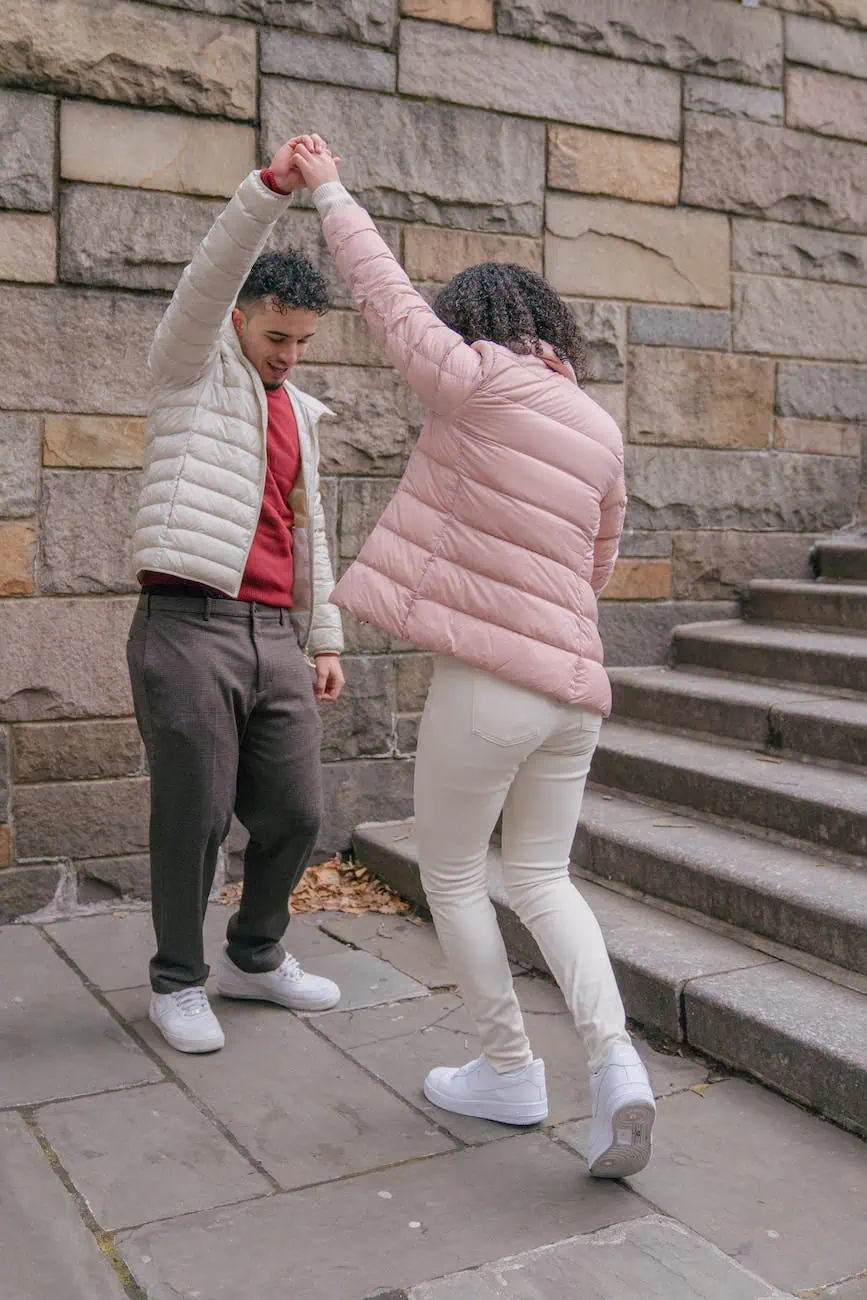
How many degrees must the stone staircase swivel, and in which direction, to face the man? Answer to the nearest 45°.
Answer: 0° — it already faces them

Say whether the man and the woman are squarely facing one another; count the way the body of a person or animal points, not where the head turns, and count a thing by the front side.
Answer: yes

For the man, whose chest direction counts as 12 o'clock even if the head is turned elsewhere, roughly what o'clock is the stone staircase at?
The stone staircase is roughly at 10 o'clock from the man.

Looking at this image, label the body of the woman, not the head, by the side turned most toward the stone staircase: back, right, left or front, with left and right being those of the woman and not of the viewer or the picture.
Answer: right

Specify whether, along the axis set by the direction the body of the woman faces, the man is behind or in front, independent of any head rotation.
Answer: in front

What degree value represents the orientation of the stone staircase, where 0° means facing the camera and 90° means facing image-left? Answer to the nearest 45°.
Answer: approximately 45°

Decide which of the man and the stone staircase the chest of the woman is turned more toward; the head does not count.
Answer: the man

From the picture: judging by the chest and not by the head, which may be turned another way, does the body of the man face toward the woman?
yes

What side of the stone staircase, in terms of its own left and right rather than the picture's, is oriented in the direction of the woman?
front

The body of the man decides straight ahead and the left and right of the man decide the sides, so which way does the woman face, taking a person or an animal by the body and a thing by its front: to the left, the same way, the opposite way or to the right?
the opposite way

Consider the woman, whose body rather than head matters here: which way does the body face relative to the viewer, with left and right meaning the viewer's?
facing away from the viewer and to the left of the viewer

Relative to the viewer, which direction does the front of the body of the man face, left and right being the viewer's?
facing the viewer and to the right of the viewer

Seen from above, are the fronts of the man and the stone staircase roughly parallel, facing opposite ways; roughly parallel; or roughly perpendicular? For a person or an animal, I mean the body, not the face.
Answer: roughly perpendicular

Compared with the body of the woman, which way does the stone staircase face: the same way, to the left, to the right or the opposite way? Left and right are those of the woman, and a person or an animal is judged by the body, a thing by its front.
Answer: to the left
